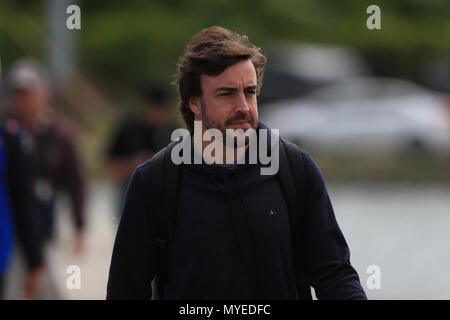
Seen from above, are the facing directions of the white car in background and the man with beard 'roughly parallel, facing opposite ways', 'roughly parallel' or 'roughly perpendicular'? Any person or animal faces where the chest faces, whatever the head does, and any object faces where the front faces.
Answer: roughly perpendicular

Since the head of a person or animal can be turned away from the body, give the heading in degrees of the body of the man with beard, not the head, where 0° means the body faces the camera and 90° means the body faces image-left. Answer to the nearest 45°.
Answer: approximately 0°

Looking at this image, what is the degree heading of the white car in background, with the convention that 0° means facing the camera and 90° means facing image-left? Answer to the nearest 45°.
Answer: approximately 90°

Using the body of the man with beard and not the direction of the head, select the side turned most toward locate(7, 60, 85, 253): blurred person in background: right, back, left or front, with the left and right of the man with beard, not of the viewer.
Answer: back

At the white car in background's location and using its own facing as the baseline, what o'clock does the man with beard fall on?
The man with beard is roughly at 9 o'clock from the white car in background.

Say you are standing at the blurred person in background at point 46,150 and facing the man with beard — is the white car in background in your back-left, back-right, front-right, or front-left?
back-left
